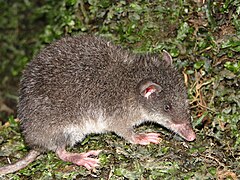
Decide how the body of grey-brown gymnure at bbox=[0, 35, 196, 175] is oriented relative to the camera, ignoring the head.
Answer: to the viewer's right
